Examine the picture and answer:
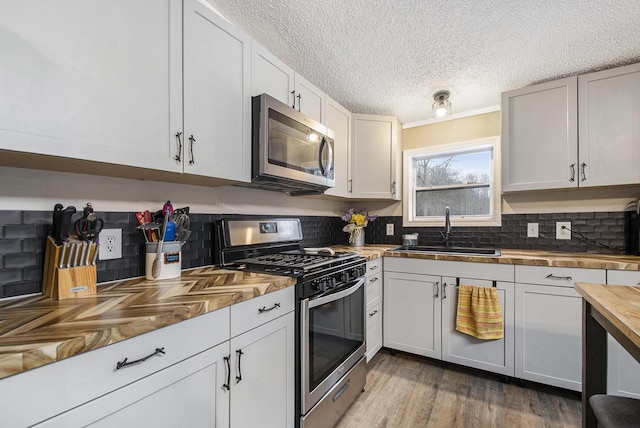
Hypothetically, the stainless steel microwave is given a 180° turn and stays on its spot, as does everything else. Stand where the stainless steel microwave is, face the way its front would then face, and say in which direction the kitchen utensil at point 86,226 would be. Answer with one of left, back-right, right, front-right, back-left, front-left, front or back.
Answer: left

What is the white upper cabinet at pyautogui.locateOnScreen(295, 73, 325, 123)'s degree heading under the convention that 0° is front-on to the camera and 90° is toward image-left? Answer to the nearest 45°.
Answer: approximately 315°

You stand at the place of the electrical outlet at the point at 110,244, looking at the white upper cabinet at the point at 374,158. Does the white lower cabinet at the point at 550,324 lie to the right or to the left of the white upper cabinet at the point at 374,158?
right

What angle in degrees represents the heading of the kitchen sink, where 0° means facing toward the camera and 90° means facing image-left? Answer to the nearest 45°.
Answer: approximately 0°

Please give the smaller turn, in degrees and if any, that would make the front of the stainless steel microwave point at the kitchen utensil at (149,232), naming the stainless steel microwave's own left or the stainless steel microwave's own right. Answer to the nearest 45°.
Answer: approximately 90° to the stainless steel microwave's own right

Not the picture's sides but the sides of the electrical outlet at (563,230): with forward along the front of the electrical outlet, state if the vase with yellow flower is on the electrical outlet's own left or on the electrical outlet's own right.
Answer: on the electrical outlet's own right

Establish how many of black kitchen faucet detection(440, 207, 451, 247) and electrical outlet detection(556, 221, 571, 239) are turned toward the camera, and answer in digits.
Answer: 2

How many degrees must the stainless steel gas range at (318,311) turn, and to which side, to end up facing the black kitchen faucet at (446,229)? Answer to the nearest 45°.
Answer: approximately 90° to its left

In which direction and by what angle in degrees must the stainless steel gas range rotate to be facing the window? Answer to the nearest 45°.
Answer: approximately 90° to its left
